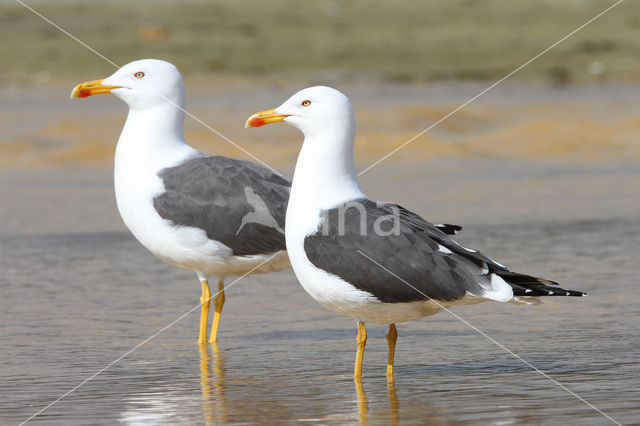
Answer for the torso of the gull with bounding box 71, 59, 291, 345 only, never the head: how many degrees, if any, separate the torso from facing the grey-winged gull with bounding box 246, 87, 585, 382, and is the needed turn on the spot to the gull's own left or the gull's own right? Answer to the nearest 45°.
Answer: approximately 135° to the gull's own left

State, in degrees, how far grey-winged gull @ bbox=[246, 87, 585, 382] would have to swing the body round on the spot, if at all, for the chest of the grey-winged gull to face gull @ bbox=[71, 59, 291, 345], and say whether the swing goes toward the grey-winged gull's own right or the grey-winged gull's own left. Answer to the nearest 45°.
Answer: approximately 45° to the grey-winged gull's own right

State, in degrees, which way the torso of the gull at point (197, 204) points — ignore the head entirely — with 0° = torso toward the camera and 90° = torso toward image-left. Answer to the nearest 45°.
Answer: approximately 90°

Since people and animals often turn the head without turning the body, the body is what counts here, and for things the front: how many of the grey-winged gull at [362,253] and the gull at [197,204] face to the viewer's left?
2

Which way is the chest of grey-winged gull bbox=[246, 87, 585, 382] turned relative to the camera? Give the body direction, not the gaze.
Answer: to the viewer's left
